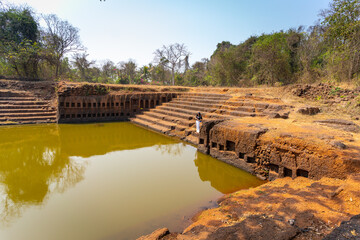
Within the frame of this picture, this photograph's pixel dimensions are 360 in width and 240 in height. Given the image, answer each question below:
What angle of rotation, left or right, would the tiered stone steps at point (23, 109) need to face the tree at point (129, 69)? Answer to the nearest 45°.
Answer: approximately 135° to its left

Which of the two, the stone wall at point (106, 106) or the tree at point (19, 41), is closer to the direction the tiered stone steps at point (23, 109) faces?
the stone wall

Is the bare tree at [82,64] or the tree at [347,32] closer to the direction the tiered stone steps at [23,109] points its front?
the tree

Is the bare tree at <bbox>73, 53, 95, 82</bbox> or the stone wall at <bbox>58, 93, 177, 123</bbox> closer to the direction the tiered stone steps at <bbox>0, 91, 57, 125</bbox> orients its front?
the stone wall

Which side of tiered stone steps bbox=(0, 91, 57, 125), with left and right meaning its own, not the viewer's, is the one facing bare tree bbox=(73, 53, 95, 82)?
back

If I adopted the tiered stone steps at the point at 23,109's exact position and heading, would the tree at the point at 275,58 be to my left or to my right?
on my left

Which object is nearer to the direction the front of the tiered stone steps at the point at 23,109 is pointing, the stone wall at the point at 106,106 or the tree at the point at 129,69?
the stone wall

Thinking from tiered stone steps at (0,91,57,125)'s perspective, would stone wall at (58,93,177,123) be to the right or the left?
on its left

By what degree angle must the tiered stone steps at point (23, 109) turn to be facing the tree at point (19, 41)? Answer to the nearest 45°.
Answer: approximately 180°

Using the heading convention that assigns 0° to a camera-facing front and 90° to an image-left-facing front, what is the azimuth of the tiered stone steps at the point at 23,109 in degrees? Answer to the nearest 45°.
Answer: approximately 0°
